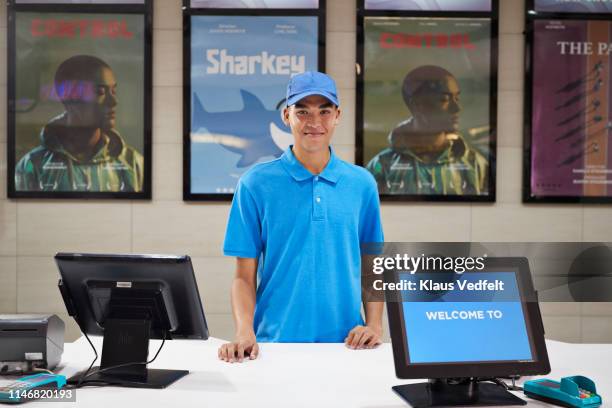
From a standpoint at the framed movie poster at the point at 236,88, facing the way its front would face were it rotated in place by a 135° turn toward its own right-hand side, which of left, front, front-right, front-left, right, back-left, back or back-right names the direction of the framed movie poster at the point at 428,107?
back-right

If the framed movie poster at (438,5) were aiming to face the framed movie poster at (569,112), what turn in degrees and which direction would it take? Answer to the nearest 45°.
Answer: approximately 90° to its left

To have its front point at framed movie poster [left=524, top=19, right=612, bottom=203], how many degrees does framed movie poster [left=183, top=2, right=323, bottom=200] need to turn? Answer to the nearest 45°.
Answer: approximately 90° to its left

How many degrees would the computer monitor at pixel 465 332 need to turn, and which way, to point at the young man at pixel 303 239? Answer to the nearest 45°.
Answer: approximately 135° to its right

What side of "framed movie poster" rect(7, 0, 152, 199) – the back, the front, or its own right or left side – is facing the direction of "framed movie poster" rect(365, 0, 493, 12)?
left

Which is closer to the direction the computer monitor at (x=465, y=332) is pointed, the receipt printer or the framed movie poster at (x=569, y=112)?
the receipt printer

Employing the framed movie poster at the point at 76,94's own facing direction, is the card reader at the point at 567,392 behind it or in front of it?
in front

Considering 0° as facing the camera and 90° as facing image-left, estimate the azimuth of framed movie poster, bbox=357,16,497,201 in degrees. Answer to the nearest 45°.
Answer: approximately 0°

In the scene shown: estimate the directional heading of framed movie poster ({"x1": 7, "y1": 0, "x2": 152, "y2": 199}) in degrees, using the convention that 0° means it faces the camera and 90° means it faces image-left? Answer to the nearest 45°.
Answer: approximately 0°
